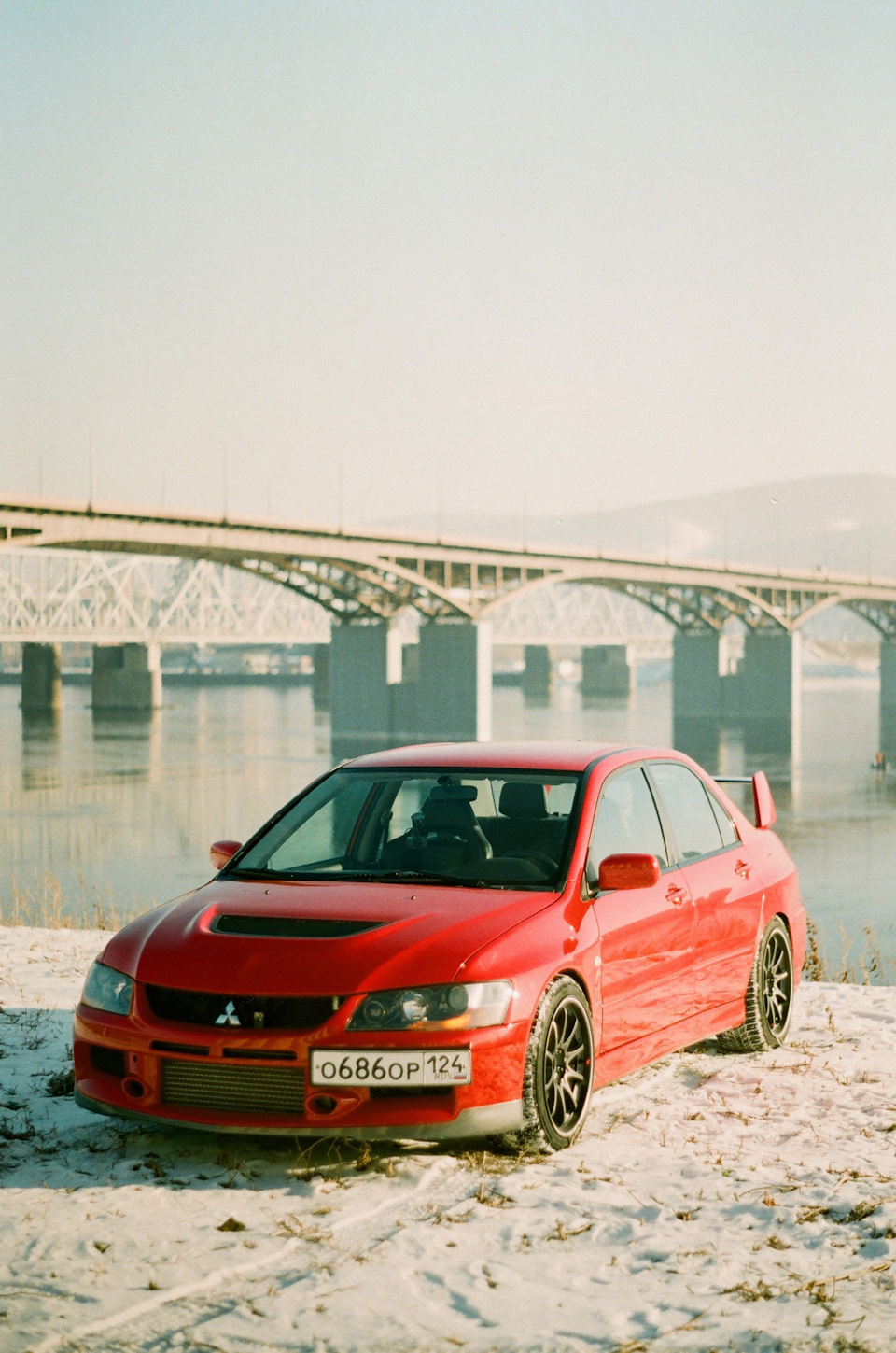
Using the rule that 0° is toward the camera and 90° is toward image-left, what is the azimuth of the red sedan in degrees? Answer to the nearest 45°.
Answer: approximately 45°
